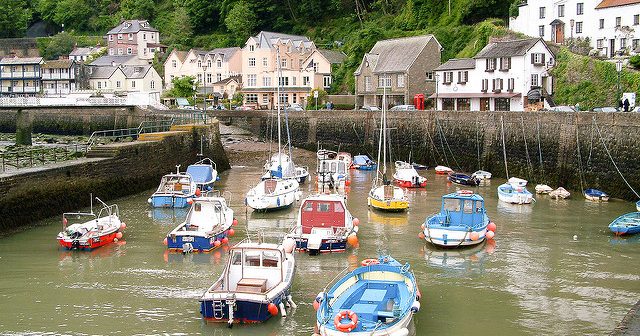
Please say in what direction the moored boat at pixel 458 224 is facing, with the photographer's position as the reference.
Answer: facing away from the viewer and to the right of the viewer

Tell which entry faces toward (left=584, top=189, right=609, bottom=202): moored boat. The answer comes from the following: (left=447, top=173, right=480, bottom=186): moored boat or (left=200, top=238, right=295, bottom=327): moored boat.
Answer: (left=200, top=238, right=295, bottom=327): moored boat

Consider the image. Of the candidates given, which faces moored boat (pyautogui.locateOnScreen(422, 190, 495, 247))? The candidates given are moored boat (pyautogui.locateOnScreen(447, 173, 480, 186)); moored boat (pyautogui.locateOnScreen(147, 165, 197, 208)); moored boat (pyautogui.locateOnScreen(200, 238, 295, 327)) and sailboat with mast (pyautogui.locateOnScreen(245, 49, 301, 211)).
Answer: moored boat (pyautogui.locateOnScreen(200, 238, 295, 327))

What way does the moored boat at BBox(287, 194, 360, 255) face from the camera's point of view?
away from the camera

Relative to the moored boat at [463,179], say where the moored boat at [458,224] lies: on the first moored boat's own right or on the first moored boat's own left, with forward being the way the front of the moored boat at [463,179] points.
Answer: on the first moored boat's own left

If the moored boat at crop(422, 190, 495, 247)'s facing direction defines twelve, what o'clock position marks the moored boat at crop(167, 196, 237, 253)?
the moored boat at crop(167, 196, 237, 253) is roughly at 7 o'clock from the moored boat at crop(422, 190, 495, 247).

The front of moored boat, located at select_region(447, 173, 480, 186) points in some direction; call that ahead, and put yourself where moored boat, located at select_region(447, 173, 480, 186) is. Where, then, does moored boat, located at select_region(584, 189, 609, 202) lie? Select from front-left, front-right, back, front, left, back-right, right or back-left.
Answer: back

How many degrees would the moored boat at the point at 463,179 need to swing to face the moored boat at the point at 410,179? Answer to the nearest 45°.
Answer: approximately 45° to its left

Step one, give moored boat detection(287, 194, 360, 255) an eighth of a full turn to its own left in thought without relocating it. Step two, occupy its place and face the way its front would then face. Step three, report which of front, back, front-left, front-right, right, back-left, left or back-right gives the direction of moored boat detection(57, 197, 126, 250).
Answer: front-left

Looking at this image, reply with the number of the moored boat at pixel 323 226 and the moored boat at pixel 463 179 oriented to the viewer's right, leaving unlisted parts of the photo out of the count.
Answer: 0

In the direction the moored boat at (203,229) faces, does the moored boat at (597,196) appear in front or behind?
in front
